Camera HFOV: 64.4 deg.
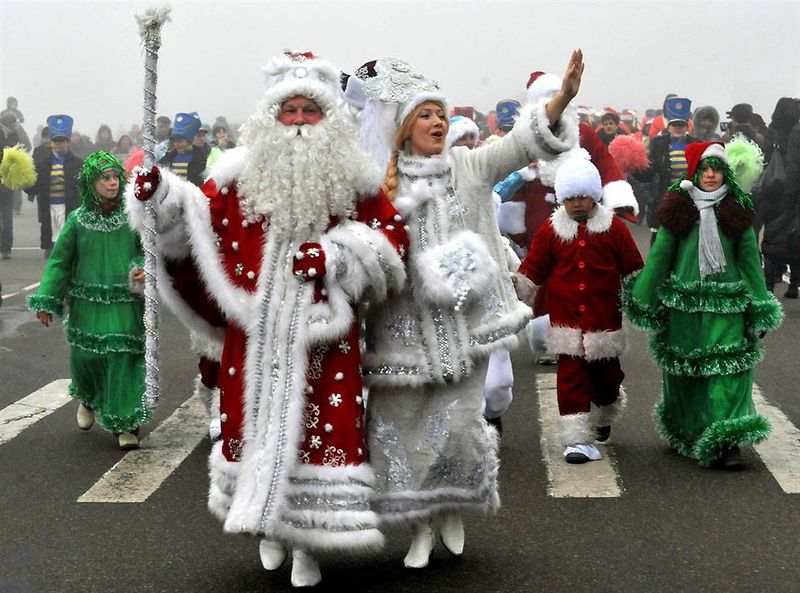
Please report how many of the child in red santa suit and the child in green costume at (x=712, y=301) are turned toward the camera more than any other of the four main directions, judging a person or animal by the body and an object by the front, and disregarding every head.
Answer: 2

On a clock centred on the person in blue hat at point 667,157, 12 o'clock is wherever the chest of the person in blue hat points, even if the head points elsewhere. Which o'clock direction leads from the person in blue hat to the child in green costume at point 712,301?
The child in green costume is roughly at 12 o'clock from the person in blue hat.

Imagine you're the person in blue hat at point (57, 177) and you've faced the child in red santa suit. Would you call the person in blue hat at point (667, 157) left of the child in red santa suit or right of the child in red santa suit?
left

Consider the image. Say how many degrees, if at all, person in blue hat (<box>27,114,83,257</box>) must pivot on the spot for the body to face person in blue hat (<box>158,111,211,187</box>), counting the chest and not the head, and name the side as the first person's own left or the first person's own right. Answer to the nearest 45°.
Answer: approximately 45° to the first person's own left

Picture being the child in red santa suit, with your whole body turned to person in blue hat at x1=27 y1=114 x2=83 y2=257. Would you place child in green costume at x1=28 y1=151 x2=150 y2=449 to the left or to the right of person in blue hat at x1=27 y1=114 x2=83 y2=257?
left

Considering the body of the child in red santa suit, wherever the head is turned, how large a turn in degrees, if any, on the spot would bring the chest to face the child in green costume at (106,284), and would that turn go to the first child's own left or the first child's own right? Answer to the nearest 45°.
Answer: approximately 90° to the first child's own right

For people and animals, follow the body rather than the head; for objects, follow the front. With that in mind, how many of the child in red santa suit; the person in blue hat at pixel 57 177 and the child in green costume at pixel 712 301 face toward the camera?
3
